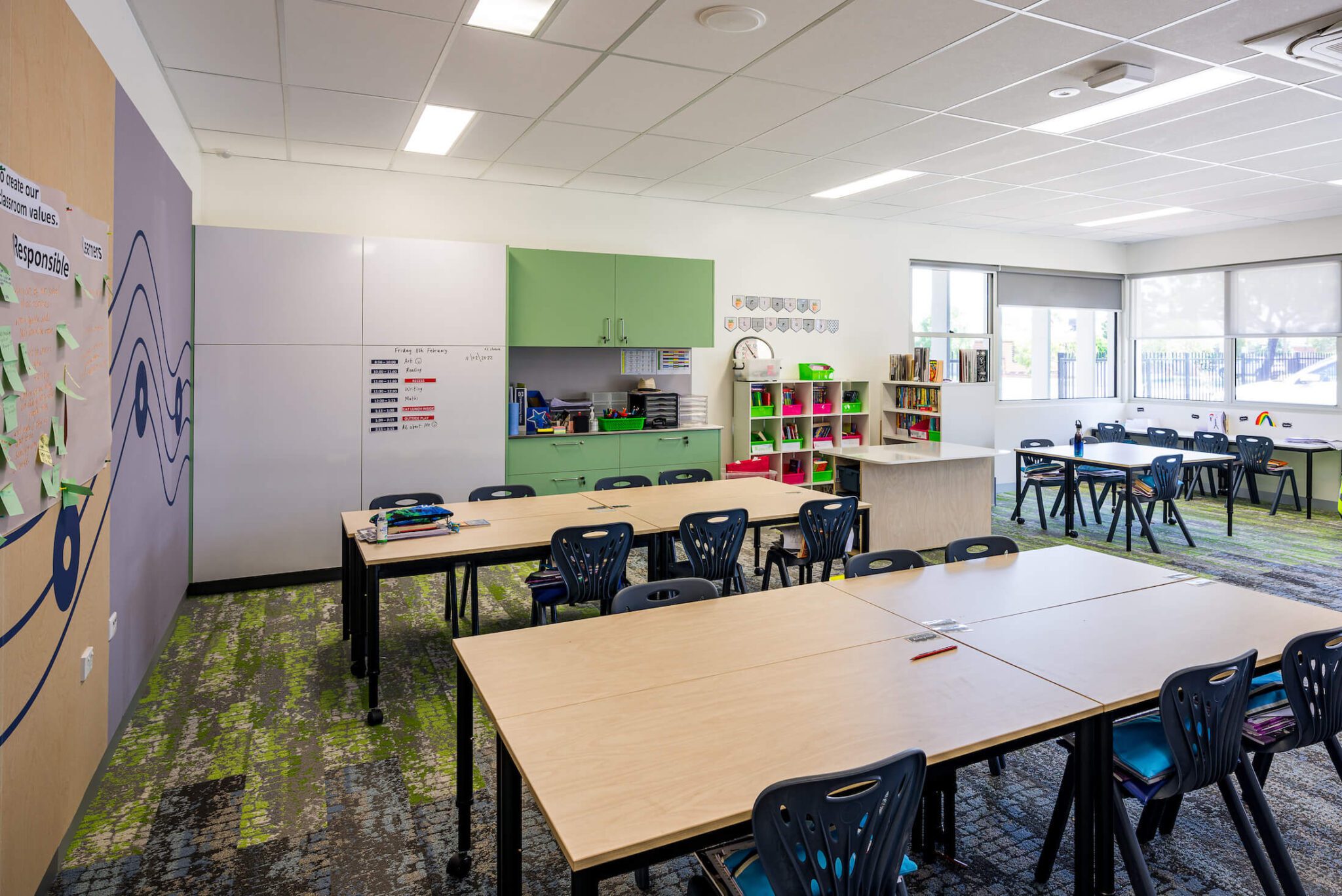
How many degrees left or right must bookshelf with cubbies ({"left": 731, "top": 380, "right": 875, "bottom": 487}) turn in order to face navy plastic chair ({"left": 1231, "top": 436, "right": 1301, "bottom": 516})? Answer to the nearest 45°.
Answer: approximately 45° to its left

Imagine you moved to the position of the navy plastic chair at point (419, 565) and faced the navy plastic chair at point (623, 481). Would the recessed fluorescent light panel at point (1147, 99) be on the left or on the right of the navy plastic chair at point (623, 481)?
right

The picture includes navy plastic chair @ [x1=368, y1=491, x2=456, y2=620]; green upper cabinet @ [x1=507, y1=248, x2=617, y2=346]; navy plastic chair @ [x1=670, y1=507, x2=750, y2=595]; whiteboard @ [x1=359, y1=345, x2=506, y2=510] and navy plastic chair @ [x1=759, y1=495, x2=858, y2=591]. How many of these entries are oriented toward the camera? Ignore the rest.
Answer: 3

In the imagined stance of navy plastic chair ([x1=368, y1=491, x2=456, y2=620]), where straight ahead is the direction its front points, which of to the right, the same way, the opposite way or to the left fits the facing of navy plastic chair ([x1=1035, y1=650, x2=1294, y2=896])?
the opposite way

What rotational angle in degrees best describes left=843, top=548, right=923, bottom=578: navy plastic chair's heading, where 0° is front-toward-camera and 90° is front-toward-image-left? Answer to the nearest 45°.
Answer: approximately 315°
